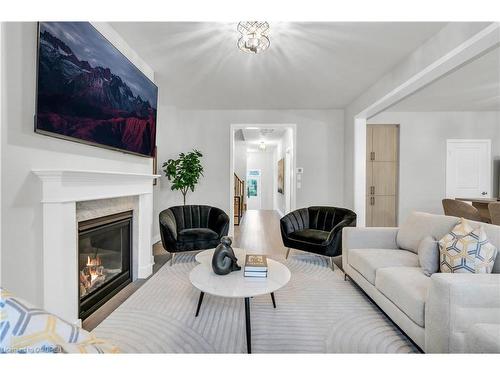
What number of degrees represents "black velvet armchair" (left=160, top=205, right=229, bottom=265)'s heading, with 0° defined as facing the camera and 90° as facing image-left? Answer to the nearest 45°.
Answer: approximately 315°

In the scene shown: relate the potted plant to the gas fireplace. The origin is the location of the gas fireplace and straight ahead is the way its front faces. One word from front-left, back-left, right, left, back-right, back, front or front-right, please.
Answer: left

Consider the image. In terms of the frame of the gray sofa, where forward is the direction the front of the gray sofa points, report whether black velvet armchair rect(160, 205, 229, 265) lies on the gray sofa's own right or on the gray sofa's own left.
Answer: on the gray sofa's own right

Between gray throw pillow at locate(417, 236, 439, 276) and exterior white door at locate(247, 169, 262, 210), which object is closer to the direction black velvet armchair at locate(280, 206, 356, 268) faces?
the gray throw pillow

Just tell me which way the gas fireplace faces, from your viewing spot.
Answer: facing the viewer and to the right of the viewer

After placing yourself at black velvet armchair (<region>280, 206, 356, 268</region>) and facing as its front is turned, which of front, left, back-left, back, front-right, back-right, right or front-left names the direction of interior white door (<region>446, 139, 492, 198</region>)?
back

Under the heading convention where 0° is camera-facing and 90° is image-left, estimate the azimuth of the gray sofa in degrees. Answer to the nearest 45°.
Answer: approximately 45°

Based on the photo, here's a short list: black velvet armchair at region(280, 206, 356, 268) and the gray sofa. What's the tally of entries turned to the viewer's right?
0

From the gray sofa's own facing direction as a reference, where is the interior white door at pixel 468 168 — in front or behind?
behind

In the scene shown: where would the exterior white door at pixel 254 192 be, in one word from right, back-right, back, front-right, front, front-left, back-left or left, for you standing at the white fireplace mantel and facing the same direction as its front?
left

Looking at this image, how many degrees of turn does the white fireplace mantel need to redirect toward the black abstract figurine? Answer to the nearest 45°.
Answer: approximately 45° to its left

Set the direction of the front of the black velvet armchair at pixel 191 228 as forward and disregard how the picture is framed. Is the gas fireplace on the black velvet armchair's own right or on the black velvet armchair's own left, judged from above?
on the black velvet armchair's own right
